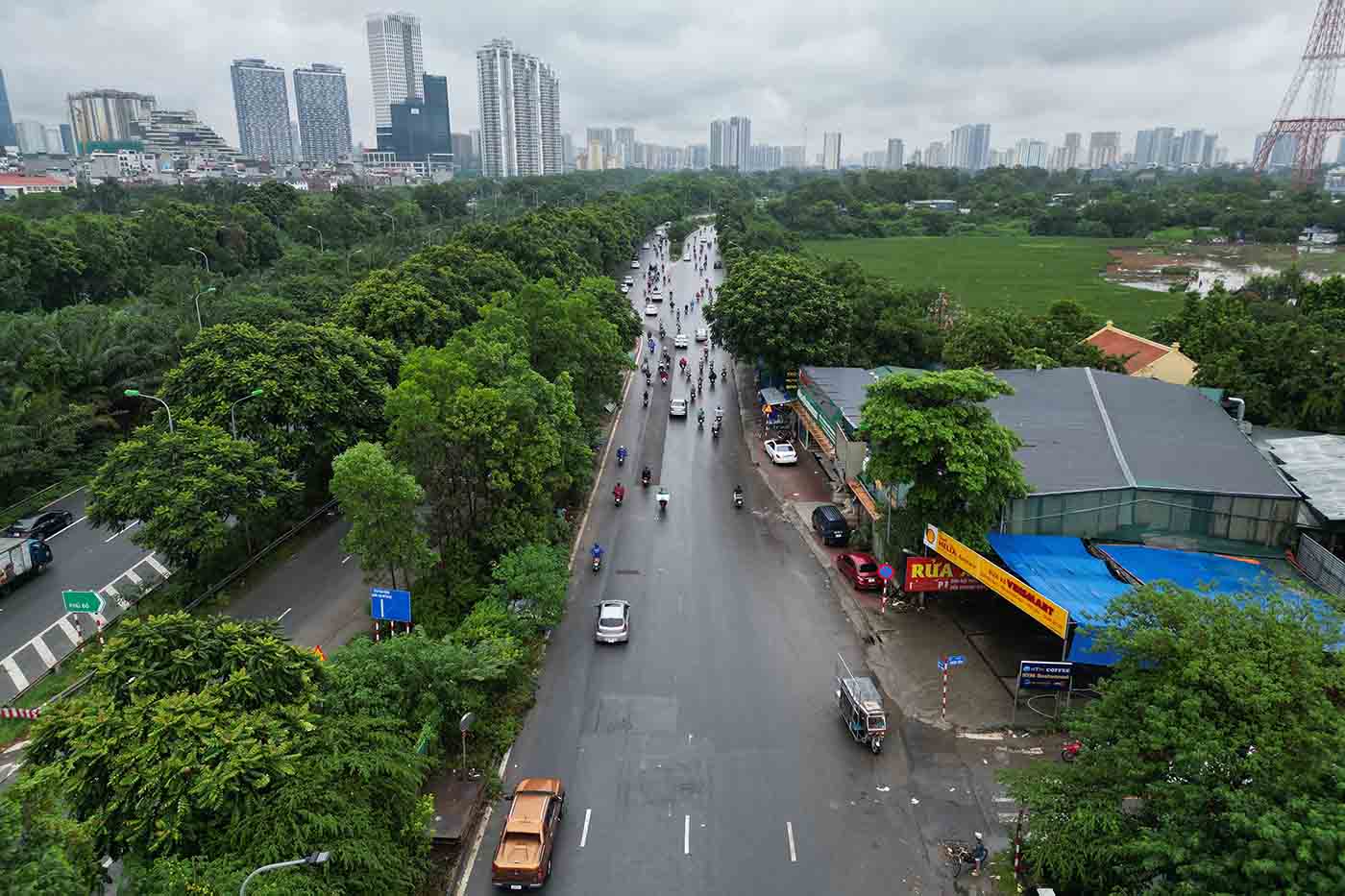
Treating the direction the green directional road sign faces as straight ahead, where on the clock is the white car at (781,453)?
The white car is roughly at 9 o'clock from the green directional road sign.

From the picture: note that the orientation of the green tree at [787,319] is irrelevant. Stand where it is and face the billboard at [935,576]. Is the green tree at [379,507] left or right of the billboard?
right

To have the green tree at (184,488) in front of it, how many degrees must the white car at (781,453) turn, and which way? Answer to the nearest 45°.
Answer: approximately 90° to its left

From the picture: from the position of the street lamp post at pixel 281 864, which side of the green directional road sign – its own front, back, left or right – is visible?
front

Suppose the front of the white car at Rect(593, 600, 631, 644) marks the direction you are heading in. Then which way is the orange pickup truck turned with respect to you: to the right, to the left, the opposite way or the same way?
the same way

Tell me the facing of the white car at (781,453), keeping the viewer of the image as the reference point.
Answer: facing away from the viewer and to the left of the viewer

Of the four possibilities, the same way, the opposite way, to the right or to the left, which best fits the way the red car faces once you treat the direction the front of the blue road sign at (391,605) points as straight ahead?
the opposite way

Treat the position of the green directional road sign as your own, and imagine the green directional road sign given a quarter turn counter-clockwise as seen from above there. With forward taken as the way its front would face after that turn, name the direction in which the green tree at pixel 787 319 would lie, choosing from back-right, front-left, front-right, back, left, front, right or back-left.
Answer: front

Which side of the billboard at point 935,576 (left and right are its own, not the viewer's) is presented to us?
front

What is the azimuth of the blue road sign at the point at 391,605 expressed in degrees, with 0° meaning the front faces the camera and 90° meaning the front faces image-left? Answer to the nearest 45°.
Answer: approximately 0°

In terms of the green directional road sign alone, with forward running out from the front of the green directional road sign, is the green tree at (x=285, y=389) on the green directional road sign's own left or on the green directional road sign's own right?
on the green directional road sign's own left

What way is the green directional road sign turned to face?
toward the camera

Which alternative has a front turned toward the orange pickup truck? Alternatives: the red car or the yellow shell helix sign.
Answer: the yellow shell helix sign

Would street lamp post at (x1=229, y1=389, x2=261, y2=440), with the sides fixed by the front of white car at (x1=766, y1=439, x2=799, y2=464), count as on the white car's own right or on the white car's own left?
on the white car's own left

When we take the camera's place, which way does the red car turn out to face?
facing away from the viewer and to the left of the viewer

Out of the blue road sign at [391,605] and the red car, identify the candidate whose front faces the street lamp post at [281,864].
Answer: the blue road sign
